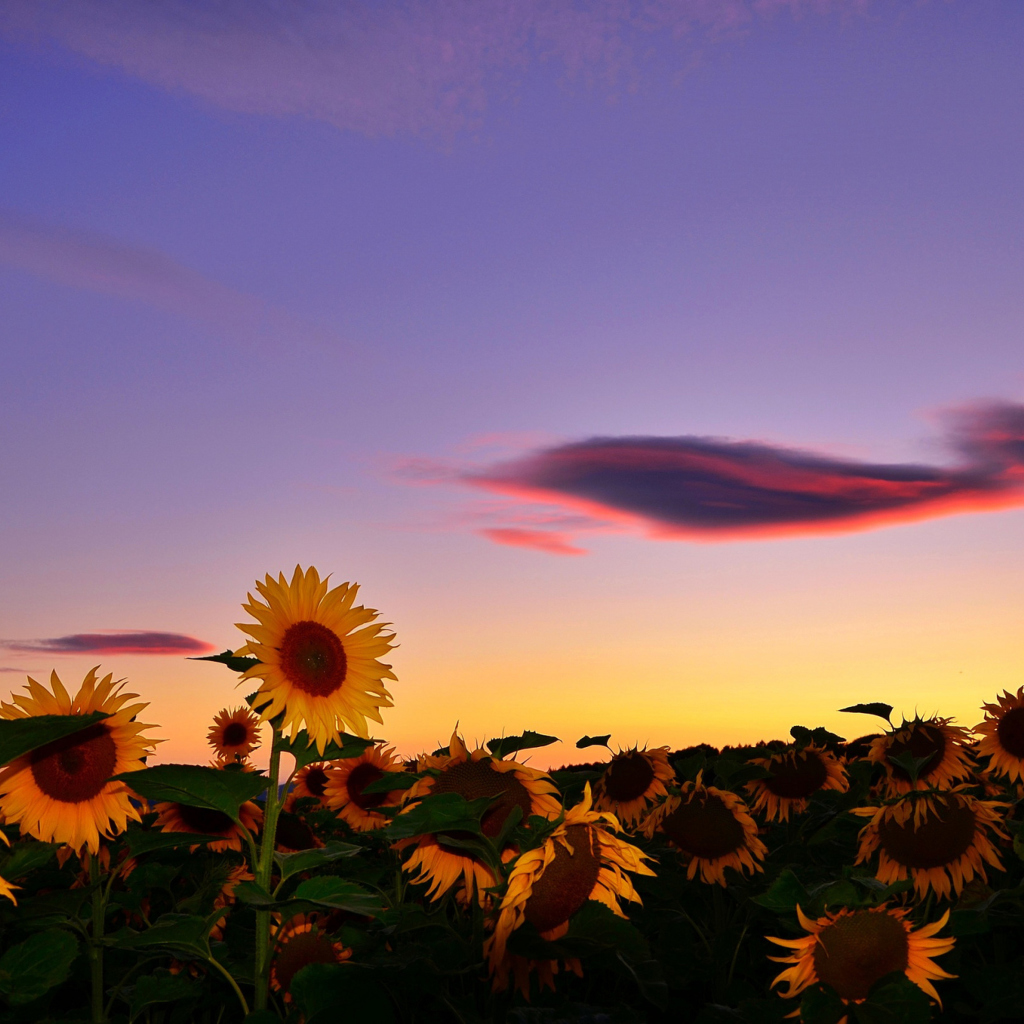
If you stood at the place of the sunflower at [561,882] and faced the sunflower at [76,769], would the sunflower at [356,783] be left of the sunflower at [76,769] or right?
right

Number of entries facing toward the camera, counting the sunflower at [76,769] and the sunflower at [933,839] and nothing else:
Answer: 2

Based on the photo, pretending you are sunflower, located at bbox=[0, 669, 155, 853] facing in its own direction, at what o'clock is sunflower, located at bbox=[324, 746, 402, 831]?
sunflower, located at bbox=[324, 746, 402, 831] is roughly at 7 o'clock from sunflower, located at bbox=[0, 669, 155, 853].

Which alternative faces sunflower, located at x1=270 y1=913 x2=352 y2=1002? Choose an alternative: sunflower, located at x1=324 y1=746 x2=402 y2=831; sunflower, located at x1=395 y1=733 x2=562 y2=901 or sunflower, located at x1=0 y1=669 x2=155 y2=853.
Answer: sunflower, located at x1=324 y1=746 x2=402 y2=831

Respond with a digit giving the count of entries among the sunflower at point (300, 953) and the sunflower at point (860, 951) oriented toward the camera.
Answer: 2

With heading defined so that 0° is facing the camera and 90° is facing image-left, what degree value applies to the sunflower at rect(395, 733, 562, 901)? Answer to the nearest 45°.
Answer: approximately 0°

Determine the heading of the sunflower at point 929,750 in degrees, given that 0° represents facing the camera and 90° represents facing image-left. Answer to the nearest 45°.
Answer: approximately 0°
